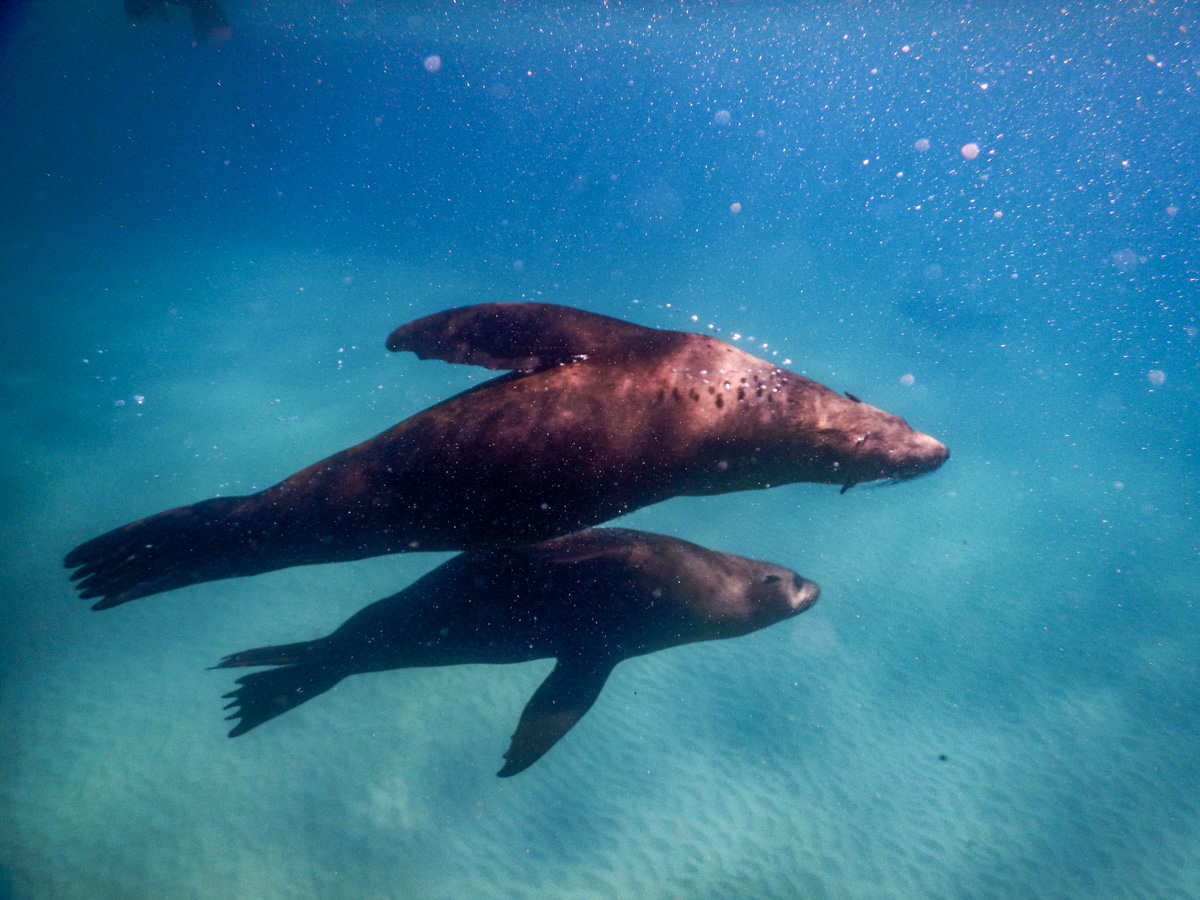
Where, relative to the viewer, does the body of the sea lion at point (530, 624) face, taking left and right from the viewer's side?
facing to the right of the viewer
